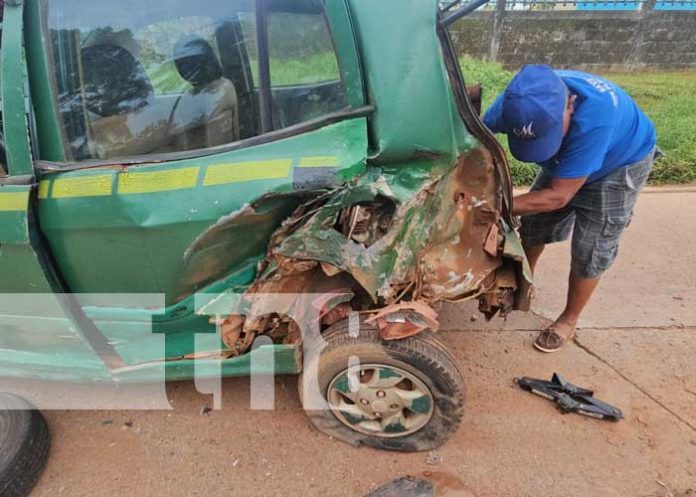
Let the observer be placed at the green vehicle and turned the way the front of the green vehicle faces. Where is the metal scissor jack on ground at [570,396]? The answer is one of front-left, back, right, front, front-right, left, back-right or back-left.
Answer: back

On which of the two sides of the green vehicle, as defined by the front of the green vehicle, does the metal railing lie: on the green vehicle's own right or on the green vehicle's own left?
on the green vehicle's own right

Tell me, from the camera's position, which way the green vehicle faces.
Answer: facing to the left of the viewer
